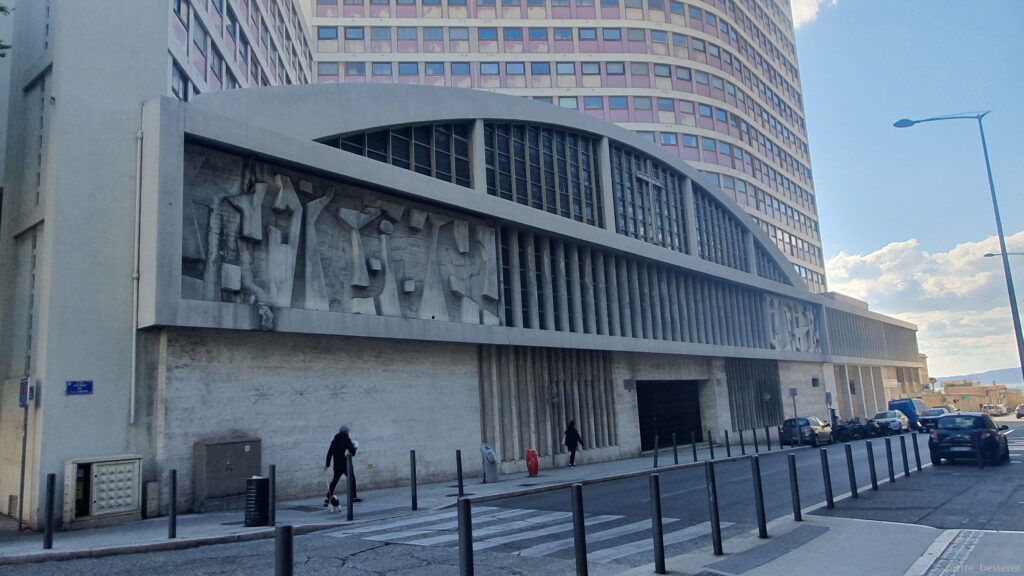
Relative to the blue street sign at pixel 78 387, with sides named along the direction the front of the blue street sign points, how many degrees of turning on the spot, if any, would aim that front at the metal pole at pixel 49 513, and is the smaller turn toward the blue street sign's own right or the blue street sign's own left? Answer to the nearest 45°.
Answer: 0° — it already faces it

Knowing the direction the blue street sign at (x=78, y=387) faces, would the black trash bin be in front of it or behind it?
in front

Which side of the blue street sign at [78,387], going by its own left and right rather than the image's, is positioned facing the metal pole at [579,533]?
front

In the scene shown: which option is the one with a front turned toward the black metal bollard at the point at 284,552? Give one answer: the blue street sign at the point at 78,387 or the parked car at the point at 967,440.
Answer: the blue street sign

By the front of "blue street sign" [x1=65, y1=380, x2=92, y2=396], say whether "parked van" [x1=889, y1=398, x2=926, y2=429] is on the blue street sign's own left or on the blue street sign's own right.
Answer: on the blue street sign's own left

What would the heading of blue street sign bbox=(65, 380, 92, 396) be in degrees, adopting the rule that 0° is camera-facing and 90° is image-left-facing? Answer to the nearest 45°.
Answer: approximately 0°

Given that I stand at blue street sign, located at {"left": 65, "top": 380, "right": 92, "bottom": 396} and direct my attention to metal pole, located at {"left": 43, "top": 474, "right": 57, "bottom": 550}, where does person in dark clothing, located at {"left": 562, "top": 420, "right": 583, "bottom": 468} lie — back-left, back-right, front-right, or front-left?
back-left

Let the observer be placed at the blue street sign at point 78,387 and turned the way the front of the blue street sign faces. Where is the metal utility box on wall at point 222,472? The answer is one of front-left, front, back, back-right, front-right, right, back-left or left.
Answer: left
